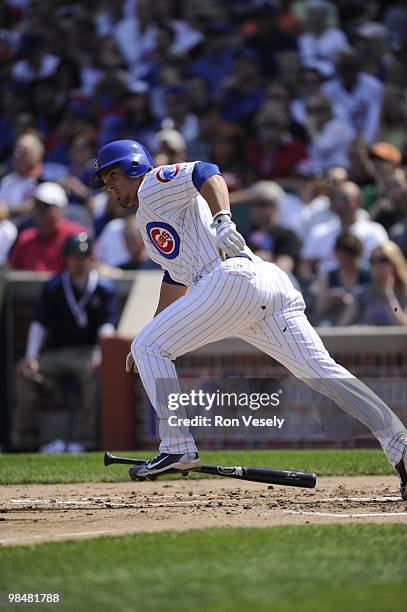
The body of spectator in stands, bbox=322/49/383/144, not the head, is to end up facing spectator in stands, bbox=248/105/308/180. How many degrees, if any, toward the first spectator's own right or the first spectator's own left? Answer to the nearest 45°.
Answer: approximately 90° to the first spectator's own right

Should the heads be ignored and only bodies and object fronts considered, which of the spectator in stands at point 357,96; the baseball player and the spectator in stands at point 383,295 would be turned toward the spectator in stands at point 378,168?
the spectator in stands at point 357,96

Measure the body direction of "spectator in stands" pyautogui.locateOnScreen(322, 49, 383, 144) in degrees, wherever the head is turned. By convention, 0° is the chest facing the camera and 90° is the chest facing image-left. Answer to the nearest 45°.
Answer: approximately 0°

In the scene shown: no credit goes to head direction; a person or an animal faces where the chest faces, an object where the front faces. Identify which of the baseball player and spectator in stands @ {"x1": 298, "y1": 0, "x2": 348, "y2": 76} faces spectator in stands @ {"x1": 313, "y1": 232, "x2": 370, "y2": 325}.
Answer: spectator in stands @ {"x1": 298, "y1": 0, "x2": 348, "y2": 76}

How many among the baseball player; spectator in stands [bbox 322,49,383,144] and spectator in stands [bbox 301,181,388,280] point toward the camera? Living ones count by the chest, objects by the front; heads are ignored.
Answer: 2

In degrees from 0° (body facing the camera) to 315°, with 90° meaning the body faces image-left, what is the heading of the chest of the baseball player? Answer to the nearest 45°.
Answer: approximately 90°

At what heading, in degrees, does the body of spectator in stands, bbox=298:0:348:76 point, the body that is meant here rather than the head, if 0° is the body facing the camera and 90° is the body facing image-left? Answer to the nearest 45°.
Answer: approximately 0°

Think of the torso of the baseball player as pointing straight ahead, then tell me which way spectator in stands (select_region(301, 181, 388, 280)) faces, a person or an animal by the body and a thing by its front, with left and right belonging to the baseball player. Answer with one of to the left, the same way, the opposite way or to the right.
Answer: to the left

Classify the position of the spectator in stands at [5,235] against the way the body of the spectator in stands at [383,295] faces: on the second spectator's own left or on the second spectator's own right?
on the second spectator's own right

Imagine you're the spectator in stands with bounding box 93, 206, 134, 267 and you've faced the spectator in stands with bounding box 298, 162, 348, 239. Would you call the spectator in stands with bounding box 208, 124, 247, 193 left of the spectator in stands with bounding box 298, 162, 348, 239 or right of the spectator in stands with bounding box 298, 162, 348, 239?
left

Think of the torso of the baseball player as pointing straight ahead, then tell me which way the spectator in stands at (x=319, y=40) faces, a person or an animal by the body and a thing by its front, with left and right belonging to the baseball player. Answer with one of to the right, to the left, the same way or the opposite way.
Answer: to the left

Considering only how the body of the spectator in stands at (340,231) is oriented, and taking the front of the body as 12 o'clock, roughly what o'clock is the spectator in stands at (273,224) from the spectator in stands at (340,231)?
the spectator in stands at (273,224) is roughly at 4 o'clock from the spectator in stands at (340,231).

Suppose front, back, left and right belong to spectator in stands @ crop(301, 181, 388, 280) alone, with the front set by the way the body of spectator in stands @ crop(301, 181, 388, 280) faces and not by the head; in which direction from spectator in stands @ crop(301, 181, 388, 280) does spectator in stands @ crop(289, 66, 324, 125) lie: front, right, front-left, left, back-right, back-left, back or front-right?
back

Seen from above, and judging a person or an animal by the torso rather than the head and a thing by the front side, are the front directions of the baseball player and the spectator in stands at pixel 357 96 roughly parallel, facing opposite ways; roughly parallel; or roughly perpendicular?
roughly perpendicular
